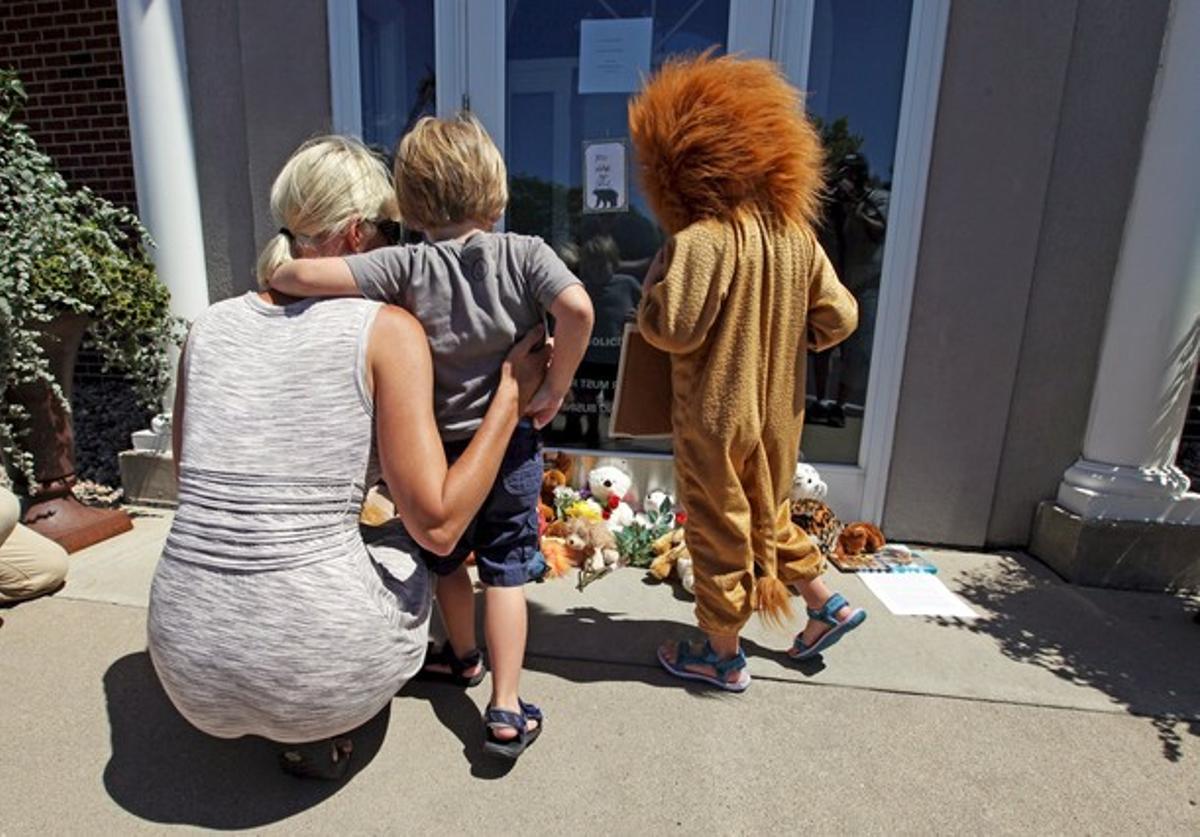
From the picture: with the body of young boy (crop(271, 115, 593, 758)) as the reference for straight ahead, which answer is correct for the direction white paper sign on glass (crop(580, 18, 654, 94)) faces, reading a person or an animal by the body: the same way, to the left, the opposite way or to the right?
the opposite way

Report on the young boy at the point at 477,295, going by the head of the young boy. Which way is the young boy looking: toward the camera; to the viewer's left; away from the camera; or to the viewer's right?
away from the camera

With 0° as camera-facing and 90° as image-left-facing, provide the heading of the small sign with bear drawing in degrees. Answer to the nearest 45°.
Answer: approximately 0°

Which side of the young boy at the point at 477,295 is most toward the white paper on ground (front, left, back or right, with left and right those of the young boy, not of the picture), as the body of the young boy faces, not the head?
right

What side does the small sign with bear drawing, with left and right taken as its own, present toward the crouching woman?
front

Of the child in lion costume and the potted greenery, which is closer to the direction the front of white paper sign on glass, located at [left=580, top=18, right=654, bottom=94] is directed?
the child in lion costume

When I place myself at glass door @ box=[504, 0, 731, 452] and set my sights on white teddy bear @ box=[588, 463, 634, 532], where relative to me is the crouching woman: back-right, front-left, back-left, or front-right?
front-right

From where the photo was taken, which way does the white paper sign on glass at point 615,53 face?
toward the camera

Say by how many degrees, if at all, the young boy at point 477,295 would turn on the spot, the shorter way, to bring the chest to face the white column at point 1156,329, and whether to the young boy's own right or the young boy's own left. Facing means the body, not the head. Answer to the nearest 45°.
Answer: approximately 90° to the young boy's own right

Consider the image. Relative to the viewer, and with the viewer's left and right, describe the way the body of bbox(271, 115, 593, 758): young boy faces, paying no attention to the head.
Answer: facing away from the viewer

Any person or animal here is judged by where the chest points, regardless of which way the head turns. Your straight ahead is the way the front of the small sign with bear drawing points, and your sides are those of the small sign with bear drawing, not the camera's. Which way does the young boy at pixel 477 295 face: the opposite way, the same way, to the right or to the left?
the opposite way
